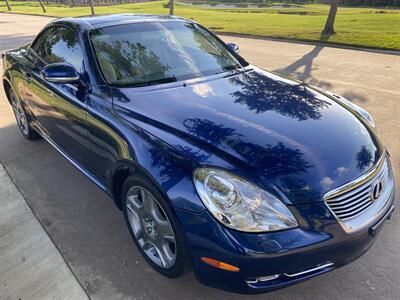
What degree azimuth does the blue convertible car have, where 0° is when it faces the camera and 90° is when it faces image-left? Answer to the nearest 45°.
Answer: approximately 315°
